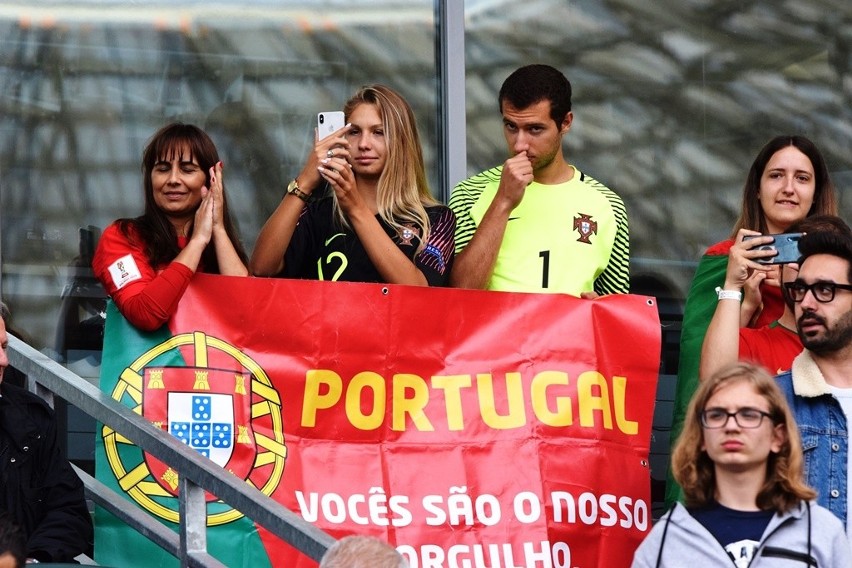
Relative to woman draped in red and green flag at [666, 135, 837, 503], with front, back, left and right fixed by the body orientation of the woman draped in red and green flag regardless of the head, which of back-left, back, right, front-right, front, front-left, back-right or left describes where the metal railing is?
front-right

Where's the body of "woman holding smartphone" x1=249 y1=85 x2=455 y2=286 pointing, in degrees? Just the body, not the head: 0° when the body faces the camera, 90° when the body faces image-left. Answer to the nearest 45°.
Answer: approximately 45°

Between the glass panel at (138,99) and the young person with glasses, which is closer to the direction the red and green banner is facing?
the young person with glasses

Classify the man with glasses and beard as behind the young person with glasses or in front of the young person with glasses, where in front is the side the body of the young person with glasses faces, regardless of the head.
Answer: behind

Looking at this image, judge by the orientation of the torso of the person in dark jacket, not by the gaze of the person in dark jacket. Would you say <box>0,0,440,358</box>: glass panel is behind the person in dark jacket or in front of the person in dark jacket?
behind

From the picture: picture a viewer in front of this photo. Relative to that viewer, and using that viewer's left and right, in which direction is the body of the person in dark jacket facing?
facing the viewer

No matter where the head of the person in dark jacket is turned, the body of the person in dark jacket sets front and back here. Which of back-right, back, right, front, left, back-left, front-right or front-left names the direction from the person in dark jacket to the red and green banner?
left

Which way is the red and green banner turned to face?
toward the camera

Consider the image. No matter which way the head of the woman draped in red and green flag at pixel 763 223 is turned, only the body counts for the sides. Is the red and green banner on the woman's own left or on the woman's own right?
on the woman's own right

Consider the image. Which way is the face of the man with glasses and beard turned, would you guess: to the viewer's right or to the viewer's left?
to the viewer's left
